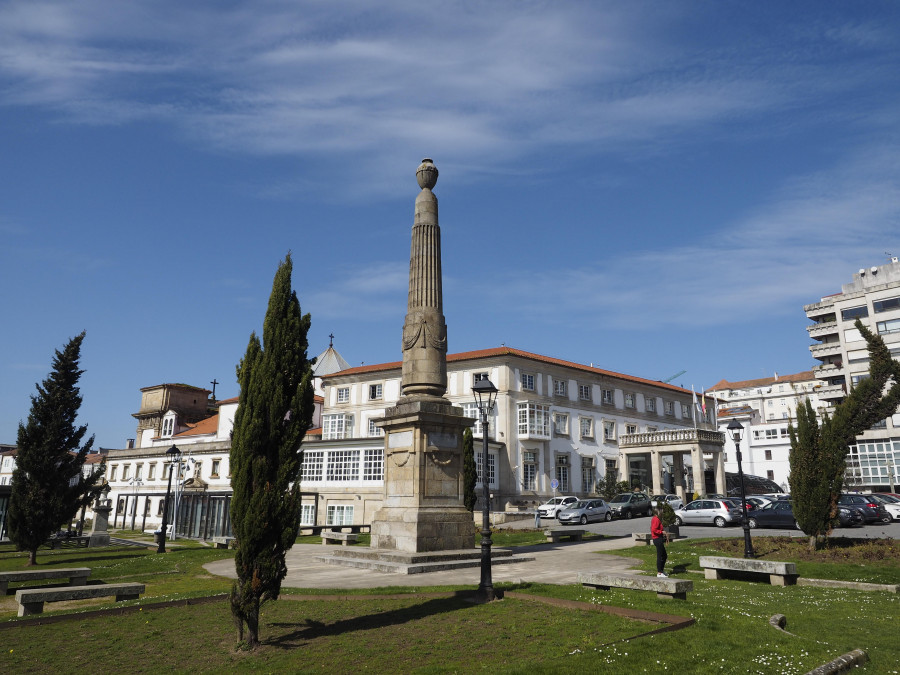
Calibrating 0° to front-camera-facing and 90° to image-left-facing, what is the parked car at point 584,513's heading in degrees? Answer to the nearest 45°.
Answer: approximately 45°

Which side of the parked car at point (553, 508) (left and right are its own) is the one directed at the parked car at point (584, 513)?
left

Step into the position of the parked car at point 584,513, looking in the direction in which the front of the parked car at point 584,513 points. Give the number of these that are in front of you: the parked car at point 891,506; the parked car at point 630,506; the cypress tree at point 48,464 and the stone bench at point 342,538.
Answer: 2

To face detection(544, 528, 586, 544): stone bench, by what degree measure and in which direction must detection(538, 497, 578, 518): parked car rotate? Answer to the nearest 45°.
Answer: approximately 45° to its left

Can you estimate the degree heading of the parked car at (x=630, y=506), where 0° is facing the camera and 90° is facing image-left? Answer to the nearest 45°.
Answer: approximately 45°

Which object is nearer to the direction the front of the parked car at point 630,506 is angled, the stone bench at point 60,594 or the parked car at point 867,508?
the stone bench

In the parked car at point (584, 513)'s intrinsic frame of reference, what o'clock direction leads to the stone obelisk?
The stone obelisk is roughly at 11 o'clock from the parked car.

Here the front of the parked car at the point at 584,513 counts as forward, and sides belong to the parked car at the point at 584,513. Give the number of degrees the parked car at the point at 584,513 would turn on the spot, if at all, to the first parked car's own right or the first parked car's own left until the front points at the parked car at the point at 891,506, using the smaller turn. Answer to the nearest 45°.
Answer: approximately 135° to the first parked car's own left

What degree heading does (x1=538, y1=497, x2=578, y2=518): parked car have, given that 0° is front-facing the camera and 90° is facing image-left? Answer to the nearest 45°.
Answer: approximately 45°

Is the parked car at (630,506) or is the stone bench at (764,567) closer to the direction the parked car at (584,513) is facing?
the stone bench
